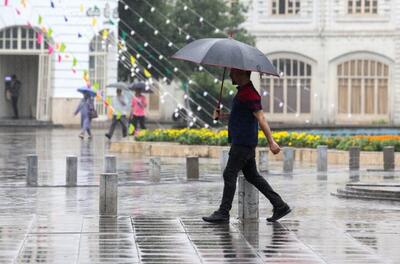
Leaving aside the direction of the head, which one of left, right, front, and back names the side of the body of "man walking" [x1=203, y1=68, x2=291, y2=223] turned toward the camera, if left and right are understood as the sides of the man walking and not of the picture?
left

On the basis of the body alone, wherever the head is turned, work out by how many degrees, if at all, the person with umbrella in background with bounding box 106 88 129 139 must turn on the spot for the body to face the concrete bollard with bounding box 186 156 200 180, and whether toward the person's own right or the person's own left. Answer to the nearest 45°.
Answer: approximately 45° to the person's own left

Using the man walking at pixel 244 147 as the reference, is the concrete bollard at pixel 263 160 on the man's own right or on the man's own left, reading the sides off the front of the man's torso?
on the man's own right

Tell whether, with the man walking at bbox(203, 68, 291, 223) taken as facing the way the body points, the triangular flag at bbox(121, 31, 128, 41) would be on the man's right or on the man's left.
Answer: on the man's right

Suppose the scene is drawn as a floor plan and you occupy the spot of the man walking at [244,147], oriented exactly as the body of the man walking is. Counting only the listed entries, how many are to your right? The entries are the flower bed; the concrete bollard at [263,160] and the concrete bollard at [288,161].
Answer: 3
